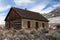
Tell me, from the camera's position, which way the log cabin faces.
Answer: facing the viewer and to the right of the viewer
